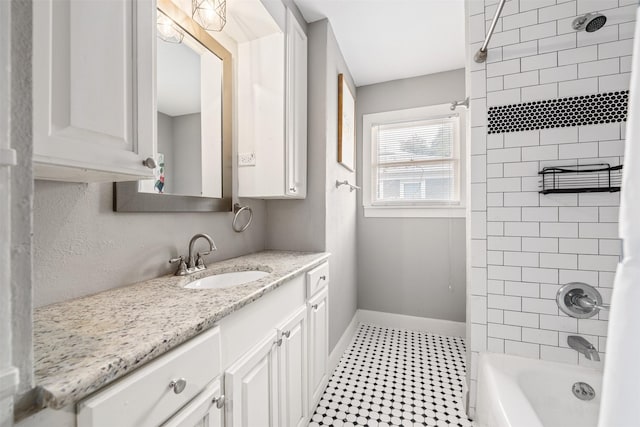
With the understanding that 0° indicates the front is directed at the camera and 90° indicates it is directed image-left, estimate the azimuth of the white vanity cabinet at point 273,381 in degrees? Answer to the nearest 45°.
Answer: approximately 315°

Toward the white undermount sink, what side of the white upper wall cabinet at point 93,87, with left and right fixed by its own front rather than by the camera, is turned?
left

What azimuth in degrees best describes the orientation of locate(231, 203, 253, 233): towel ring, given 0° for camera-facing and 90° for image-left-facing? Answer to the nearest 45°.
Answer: approximately 315°

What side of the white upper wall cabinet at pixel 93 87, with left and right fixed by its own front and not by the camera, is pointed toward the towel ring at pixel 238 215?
left

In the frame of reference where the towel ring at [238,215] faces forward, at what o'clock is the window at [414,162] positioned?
The window is roughly at 10 o'clock from the towel ring.

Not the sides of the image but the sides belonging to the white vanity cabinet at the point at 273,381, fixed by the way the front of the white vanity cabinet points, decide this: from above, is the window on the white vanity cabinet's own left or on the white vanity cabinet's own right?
on the white vanity cabinet's own left

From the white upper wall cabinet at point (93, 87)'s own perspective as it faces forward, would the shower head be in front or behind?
in front

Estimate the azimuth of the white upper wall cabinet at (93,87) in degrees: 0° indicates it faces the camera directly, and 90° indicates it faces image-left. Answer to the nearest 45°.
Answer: approximately 315°

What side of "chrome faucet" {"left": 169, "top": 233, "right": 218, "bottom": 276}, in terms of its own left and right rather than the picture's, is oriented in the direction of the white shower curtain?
front
